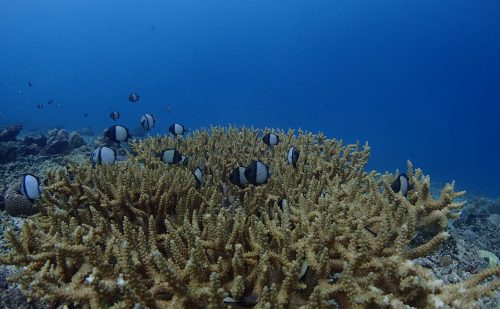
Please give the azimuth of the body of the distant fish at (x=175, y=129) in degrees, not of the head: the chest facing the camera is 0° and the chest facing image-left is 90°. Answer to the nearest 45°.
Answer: approximately 90°

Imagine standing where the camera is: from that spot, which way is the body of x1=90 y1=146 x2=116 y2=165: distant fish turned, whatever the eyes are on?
to the viewer's left

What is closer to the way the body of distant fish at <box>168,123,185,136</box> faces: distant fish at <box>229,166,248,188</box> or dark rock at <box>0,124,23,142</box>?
the dark rock

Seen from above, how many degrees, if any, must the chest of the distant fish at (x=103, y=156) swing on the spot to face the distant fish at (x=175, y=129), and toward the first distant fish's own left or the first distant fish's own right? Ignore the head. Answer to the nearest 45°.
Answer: approximately 135° to the first distant fish's own right

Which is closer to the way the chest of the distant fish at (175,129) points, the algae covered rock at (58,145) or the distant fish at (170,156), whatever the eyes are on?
the algae covered rock

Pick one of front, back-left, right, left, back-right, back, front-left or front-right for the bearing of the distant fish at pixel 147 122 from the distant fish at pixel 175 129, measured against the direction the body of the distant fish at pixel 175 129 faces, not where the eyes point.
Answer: front-right

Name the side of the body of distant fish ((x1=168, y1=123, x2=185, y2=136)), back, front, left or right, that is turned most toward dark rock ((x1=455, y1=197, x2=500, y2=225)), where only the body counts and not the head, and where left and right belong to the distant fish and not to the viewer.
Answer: back
